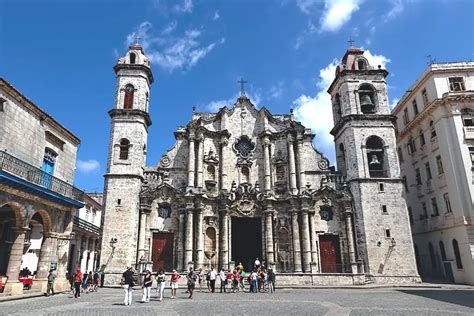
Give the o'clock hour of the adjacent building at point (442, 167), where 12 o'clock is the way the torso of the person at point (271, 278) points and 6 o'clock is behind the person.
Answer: The adjacent building is roughly at 2 o'clock from the person.

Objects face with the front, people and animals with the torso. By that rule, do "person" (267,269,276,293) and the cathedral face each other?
yes

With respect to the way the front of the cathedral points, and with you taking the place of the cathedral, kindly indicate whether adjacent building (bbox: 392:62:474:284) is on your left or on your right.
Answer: on your left

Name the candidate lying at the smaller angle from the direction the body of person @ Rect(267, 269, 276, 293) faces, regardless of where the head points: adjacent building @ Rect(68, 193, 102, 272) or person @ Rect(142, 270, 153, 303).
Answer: the adjacent building

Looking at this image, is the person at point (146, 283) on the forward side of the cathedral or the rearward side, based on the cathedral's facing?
on the forward side

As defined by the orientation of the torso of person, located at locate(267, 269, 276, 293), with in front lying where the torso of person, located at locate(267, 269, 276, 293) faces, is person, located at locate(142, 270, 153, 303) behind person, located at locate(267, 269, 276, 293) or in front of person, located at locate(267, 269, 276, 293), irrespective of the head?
behind

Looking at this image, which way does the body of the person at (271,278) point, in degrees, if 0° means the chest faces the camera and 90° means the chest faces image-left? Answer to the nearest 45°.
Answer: approximately 180°

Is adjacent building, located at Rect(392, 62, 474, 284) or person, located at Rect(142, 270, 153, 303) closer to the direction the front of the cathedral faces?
the person

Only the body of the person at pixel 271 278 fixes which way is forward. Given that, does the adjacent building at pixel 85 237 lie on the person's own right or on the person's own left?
on the person's own left

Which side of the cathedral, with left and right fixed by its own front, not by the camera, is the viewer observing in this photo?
front

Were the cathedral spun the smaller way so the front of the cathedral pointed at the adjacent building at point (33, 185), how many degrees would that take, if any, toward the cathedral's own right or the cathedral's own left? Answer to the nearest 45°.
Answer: approximately 45° to the cathedral's own right

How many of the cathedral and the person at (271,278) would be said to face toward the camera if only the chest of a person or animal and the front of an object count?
1

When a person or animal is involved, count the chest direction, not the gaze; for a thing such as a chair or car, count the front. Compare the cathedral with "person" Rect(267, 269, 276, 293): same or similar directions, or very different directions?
very different directions
